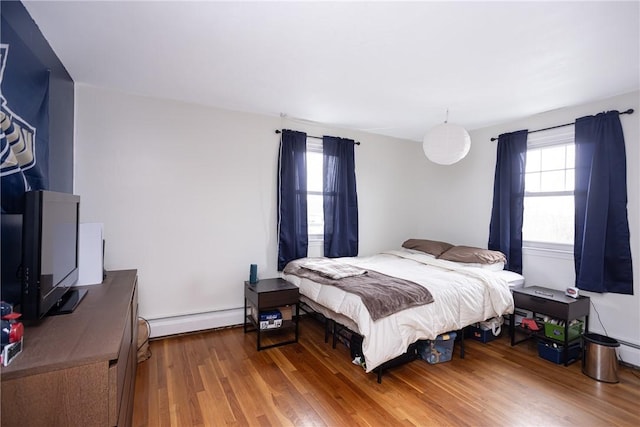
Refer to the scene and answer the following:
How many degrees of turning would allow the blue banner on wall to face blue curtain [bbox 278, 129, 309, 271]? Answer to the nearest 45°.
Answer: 0° — it already faces it

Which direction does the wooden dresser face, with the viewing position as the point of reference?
facing to the right of the viewer

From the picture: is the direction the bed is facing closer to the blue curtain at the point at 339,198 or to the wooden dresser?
the wooden dresser

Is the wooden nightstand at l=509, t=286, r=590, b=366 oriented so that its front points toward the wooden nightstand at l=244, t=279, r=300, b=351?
no

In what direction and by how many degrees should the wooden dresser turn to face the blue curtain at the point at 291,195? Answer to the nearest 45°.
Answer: approximately 45° to its left

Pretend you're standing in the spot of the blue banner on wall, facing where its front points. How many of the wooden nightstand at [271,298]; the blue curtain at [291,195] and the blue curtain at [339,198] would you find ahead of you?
3

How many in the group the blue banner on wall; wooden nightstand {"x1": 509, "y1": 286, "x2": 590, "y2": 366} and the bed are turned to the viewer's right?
1

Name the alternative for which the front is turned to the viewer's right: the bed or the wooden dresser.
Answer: the wooden dresser

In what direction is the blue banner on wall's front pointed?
to the viewer's right

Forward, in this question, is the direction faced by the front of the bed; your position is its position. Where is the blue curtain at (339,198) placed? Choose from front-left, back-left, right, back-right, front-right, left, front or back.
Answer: right
